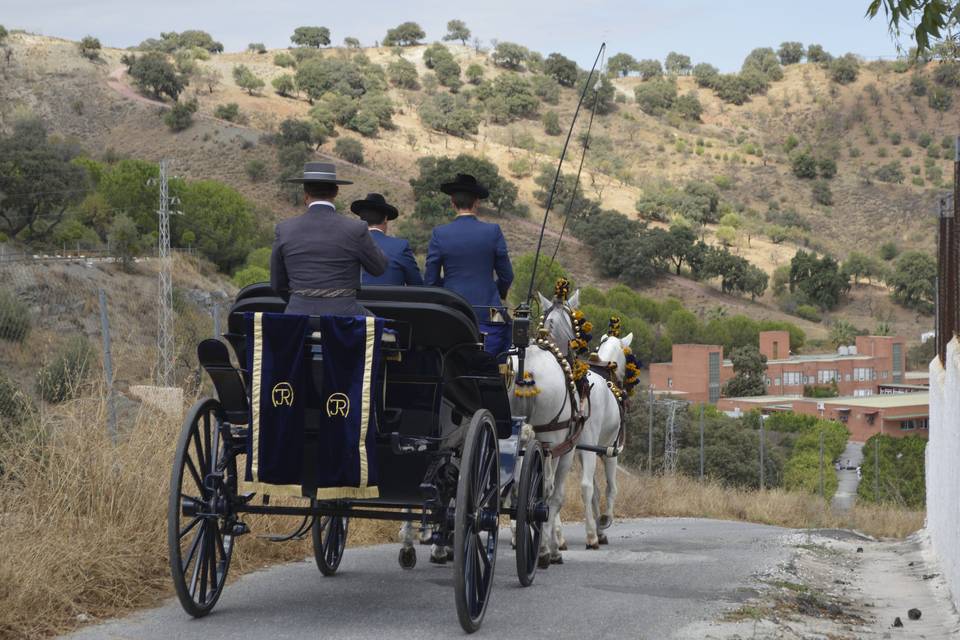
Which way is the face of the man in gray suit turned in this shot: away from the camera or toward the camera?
away from the camera

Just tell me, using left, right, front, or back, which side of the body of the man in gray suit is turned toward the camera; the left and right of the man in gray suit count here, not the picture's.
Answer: back

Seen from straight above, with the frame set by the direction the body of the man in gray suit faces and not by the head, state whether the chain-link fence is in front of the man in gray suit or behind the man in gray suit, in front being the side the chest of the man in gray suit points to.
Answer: in front

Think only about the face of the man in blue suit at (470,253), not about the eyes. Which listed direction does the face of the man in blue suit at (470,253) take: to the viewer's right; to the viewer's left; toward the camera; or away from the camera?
away from the camera

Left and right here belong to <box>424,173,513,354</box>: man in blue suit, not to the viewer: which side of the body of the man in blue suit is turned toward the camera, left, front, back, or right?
back

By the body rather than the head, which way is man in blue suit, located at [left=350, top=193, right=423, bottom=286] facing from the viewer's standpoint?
away from the camera

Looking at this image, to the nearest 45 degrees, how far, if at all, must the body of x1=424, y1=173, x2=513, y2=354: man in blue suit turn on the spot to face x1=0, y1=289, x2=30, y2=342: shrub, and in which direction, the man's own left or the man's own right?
approximately 45° to the man's own left

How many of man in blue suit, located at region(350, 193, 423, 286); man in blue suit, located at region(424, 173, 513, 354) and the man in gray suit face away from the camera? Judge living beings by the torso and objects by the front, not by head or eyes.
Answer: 3

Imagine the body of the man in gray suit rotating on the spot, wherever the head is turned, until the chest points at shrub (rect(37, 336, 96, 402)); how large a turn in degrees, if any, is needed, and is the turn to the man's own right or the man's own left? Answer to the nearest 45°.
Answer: approximately 45° to the man's own left

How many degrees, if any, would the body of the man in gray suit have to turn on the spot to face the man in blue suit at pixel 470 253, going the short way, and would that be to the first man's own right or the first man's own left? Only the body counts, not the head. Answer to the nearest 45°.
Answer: approximately 45° to the first man's own right

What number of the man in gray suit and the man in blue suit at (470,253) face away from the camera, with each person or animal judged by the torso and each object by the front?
2
